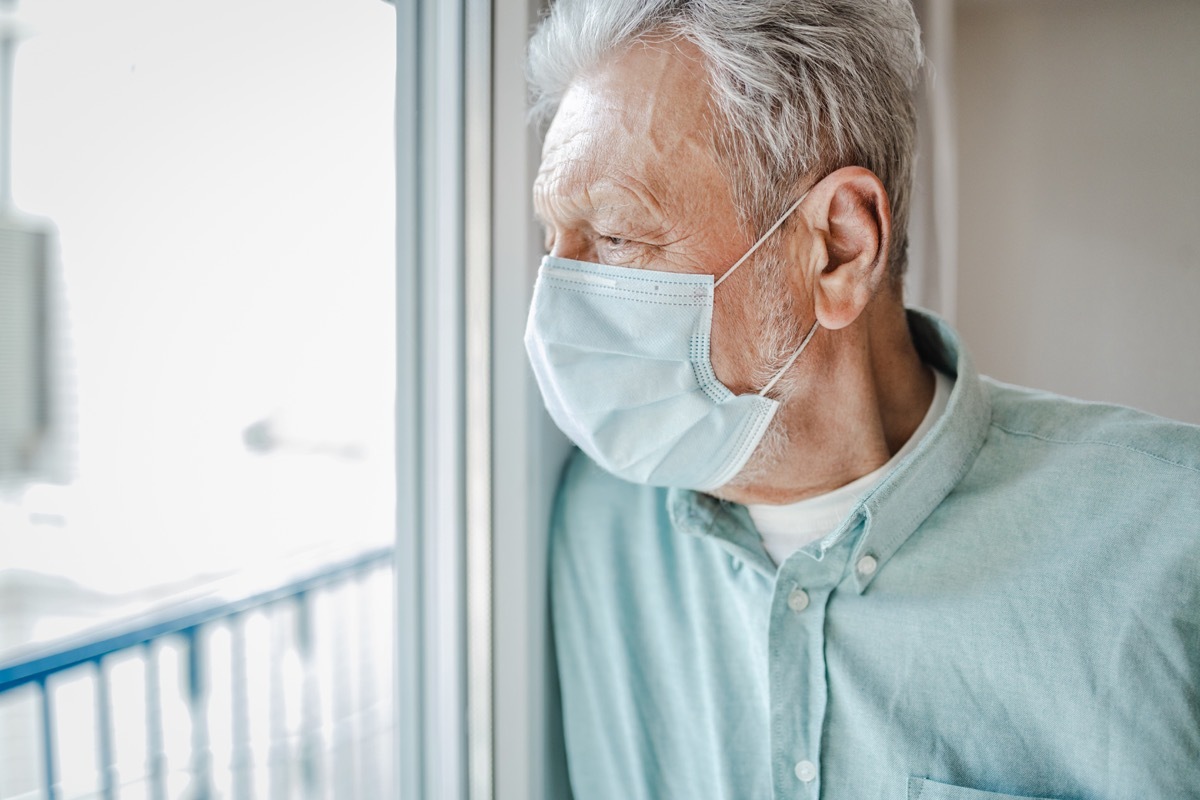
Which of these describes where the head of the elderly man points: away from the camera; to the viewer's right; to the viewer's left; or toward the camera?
to the viewer's left

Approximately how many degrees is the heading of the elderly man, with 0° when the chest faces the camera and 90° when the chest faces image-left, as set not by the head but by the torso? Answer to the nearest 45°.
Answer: approximately 45°

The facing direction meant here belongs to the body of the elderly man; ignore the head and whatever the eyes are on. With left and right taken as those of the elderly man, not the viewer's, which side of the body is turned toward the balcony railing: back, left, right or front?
right
